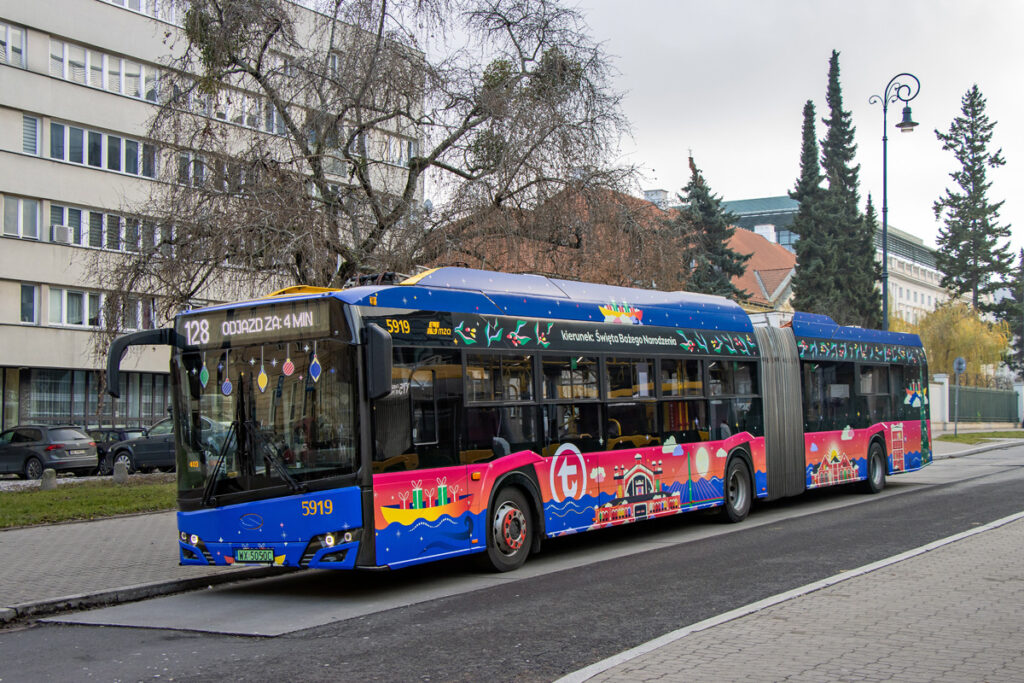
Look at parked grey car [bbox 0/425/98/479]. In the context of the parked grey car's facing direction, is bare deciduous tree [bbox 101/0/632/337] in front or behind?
behind

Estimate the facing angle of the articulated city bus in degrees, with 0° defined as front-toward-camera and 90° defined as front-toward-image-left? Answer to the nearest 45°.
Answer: approximately 45°

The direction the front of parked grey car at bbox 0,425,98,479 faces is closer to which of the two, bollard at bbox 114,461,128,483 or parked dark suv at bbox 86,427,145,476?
the parked dark suv

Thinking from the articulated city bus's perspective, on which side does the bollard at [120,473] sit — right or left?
on its right

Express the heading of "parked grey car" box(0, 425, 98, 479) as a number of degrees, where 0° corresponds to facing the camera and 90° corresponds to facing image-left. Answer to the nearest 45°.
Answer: approximately 135°

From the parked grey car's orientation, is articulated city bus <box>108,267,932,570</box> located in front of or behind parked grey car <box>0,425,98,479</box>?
behind

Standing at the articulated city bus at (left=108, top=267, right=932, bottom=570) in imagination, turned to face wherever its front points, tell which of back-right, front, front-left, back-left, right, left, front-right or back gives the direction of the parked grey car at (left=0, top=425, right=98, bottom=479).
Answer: right

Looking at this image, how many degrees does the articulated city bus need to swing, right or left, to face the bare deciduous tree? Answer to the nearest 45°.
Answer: approximately 135° to its right
